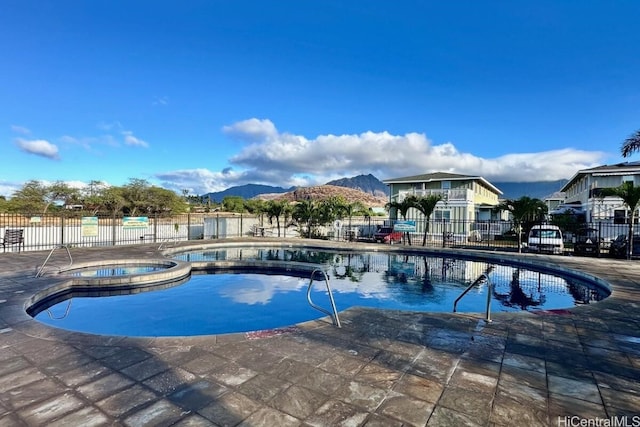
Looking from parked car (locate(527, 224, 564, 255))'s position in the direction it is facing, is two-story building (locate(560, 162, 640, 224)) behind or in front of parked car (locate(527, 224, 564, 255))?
behind

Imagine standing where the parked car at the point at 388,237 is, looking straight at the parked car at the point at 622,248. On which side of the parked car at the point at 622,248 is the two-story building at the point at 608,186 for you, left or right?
left

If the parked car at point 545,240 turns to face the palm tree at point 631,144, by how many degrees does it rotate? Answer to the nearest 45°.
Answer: approximately 45° to its left

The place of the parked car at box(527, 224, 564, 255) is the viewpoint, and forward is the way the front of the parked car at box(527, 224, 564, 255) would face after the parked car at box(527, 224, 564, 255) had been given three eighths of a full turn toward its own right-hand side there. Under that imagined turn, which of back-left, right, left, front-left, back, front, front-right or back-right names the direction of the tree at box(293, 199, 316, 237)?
front-left

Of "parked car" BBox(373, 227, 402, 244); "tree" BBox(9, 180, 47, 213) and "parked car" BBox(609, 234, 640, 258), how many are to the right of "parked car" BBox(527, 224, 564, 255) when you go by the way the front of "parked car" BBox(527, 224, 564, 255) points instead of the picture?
2

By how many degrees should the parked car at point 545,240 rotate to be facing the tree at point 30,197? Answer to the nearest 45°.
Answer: approximately 90° to its right

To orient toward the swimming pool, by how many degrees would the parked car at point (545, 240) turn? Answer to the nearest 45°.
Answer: approximately 45° to its right

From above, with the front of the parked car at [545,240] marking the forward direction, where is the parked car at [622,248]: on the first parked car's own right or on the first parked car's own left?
on the first parked car's own left

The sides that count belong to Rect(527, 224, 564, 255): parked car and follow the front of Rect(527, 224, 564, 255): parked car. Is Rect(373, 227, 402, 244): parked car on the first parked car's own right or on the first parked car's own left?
on the first parked car's own right

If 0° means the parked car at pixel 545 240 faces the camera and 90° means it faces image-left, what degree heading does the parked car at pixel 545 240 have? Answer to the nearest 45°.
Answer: approximately 0°
